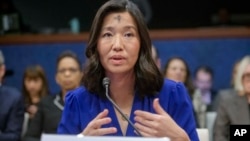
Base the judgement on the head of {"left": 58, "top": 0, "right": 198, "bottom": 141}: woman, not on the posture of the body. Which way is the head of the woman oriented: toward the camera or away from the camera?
toward the camera

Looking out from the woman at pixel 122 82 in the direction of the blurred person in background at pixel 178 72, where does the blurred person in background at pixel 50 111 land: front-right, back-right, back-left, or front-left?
front-left

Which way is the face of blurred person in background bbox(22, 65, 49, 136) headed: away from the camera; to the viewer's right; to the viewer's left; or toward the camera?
toward the camera

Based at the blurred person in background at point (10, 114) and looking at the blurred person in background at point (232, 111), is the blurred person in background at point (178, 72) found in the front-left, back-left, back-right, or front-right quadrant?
front-left

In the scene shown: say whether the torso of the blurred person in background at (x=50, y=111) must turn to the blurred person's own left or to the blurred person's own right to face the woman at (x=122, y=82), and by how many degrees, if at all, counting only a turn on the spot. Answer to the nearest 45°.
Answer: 0° — they already face them

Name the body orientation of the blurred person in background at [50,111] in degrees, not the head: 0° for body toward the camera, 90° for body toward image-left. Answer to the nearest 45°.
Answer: approximately 0°

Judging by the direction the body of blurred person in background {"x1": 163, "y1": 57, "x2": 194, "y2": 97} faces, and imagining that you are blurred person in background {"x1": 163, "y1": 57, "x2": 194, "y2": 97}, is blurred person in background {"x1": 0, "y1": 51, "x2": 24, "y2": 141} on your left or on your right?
on your right

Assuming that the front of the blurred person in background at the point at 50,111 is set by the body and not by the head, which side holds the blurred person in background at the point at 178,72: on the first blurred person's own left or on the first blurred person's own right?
on the first blurred person's own left

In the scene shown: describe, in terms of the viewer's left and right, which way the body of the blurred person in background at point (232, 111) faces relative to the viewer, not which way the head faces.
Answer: facing the viewer

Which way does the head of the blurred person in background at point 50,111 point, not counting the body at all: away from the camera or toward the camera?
toward the camera

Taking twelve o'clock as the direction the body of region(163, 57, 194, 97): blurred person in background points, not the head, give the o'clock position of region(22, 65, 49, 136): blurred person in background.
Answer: region(22, 65, 49, 136): blurred person in background is roughly at 3 o'clock from region(163, 57, 194, 97): blurred person in background.

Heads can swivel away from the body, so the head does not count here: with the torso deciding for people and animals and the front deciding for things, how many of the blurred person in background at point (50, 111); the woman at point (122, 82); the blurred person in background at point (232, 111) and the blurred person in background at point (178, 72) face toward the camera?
4

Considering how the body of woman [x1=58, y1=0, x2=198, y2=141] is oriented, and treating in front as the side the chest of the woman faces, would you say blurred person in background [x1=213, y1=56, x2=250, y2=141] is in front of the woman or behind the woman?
behind

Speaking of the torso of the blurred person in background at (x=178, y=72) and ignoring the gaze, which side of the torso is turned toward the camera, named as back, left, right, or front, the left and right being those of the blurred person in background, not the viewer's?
front

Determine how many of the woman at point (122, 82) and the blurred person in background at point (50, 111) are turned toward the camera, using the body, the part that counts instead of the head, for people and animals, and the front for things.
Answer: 2

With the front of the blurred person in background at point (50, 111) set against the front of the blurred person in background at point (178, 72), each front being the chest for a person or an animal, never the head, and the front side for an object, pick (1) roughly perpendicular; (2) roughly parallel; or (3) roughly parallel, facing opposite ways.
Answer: roughly parallel

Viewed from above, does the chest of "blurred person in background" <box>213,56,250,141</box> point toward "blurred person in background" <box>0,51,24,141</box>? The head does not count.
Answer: no

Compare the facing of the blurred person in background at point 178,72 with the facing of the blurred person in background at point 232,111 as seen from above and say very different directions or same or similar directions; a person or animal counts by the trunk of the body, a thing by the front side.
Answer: same or similar directions

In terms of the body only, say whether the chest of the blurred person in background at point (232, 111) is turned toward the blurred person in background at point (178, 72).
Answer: no

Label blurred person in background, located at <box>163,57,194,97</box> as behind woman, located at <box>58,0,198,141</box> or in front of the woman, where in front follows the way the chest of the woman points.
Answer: behind

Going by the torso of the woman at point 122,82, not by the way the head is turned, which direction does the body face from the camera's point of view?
toward the camera
